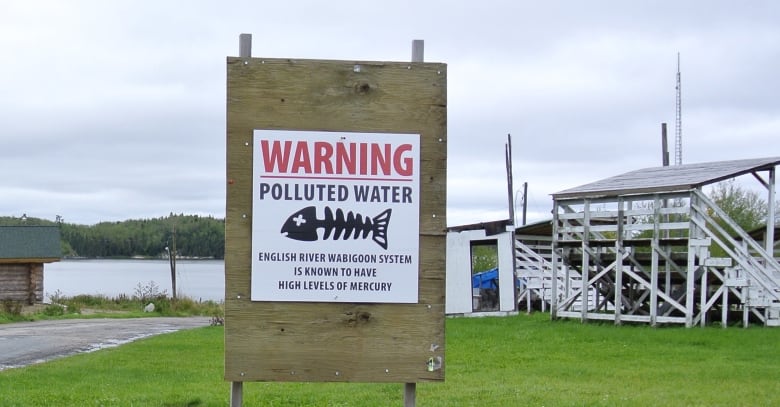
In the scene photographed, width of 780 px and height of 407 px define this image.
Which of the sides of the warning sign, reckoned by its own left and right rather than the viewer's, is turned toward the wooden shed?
back

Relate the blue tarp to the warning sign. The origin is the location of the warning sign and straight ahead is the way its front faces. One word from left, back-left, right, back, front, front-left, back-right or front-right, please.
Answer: back

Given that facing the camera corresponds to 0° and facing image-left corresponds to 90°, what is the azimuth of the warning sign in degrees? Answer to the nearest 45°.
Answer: approximately 0°

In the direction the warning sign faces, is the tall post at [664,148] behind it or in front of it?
behind

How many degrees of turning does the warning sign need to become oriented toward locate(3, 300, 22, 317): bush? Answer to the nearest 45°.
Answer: approximately 180°
